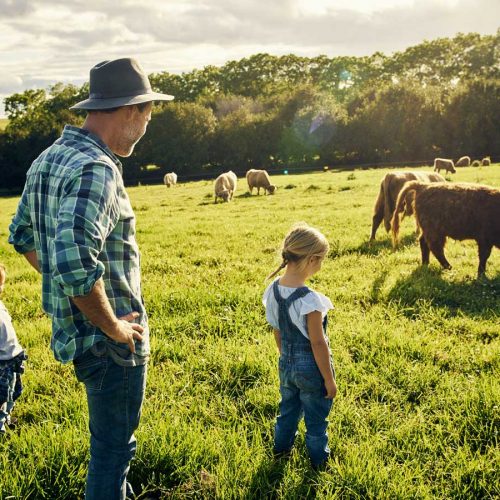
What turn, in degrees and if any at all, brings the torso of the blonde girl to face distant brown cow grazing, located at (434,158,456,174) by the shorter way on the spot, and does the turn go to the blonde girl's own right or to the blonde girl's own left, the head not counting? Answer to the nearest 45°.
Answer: approximately 45° to the blonde girl's own left

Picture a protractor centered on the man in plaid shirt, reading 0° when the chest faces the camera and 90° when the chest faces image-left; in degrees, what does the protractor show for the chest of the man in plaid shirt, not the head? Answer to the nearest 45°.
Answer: approximately 225°

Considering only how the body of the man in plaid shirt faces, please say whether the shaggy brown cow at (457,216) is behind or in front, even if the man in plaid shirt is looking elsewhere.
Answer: in front

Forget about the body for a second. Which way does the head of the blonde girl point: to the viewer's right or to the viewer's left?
to the viewer's right

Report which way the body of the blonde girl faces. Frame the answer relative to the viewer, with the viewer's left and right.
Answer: facing away from the viewer and to the right of the viewer
